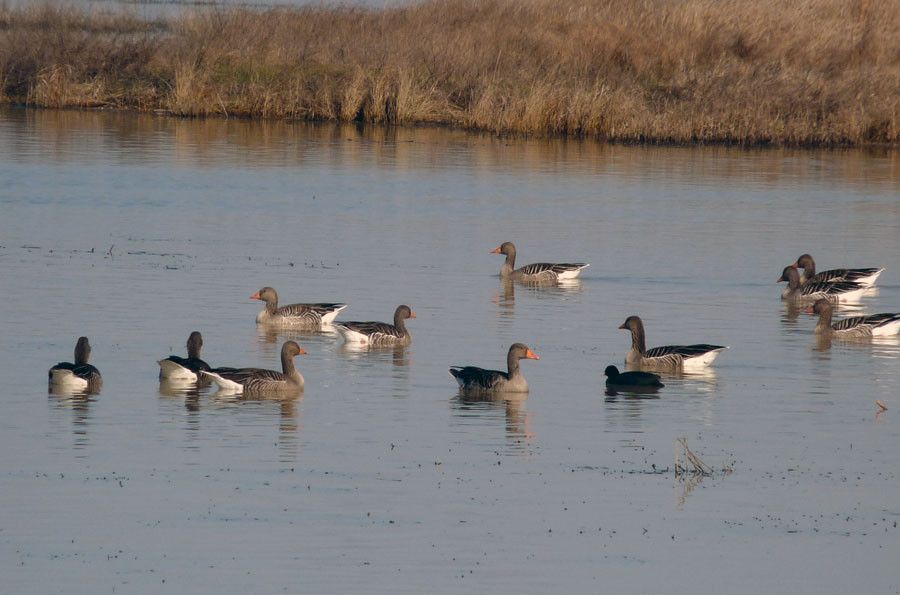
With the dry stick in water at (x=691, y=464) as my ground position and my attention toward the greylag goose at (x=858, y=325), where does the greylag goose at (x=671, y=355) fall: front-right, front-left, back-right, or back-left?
front-left

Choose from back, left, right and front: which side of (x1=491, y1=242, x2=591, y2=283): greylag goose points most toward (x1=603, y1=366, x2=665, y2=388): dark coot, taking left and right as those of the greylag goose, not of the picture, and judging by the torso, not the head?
left

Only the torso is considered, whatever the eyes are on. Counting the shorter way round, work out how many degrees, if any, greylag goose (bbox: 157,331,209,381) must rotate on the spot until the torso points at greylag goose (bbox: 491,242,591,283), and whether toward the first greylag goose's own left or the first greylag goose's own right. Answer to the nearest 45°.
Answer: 0° — it already faces it

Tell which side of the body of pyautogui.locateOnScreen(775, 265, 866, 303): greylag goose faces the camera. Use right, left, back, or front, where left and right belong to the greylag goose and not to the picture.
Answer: left

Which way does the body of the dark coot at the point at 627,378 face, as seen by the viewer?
to the viewer's left

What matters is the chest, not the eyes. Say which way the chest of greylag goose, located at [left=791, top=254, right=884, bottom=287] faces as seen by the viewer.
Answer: to the viewer's left

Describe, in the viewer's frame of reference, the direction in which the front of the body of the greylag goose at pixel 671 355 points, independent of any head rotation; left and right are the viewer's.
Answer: facing to the left of the viewer

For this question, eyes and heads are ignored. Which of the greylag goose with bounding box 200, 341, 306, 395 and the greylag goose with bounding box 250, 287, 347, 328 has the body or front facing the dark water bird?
the greylag goose with bounding box 200, 341, 306, 395

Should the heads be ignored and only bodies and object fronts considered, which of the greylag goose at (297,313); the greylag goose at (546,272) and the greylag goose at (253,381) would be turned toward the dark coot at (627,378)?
the greylag goose at (253,381)

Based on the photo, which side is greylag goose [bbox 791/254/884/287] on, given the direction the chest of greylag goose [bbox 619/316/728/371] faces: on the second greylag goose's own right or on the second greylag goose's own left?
on the second greylag goose's own right

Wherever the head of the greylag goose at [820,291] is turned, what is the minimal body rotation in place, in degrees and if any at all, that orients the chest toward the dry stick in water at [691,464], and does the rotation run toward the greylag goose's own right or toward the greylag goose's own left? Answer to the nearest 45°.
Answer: approximately 90° to the greylag goose's own left

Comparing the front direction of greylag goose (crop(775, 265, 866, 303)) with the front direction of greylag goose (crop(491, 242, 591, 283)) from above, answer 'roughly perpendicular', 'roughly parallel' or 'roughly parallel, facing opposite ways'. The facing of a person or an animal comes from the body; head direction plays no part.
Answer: roughly parallel

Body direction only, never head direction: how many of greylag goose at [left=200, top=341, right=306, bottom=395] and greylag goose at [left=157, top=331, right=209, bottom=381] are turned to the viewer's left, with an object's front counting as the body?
0

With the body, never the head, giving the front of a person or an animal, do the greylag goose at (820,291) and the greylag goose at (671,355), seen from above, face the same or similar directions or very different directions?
same or similar directions

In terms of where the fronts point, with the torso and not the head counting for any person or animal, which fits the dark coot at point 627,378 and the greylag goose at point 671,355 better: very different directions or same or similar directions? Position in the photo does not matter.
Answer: same or similar directions
